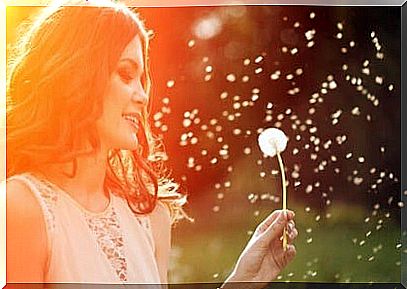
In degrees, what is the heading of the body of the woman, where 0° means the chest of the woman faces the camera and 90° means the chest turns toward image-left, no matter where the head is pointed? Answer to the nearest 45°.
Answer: approximately 315°

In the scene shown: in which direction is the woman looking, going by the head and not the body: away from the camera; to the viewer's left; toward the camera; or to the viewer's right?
to the viewer's right
